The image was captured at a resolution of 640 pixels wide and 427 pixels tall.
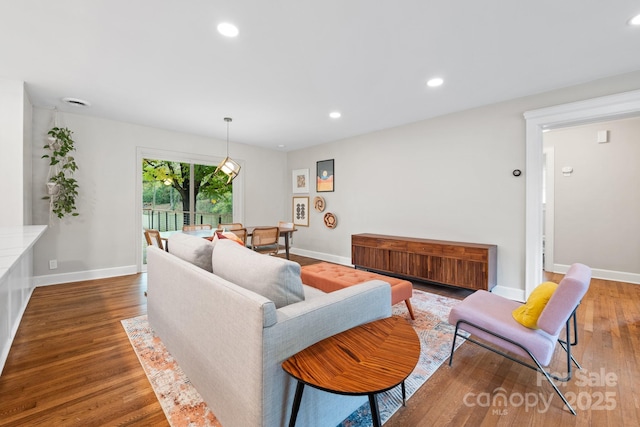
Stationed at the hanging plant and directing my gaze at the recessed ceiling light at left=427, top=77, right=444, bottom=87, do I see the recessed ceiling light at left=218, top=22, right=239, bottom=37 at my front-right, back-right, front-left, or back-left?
front-right

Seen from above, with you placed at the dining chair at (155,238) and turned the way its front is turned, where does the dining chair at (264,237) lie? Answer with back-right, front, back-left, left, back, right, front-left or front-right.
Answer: front-right

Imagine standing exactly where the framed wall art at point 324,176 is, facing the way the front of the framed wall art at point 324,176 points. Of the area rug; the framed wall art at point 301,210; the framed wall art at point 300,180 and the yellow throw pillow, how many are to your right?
2

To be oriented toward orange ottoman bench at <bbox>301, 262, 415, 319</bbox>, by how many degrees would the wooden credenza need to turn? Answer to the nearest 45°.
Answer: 0° — it already faces it

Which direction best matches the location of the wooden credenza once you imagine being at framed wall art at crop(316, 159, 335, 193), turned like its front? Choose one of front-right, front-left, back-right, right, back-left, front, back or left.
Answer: left

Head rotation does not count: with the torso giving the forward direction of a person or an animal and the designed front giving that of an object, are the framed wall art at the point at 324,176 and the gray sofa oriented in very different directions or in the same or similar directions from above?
very different directions

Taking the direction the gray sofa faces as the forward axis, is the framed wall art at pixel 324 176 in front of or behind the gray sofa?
in front

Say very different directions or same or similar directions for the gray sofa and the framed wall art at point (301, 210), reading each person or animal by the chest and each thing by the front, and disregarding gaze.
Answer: very different directions

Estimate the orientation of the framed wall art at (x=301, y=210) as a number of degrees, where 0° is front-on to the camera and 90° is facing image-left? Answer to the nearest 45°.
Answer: approximately 45°

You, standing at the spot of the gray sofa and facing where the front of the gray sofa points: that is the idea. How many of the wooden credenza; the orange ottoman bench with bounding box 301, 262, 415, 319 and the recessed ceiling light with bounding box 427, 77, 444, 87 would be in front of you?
3

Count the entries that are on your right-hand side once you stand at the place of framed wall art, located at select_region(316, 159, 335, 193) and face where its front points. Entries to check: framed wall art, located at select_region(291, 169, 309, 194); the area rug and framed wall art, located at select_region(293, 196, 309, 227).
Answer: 2

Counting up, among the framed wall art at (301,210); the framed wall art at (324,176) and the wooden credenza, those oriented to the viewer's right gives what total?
0

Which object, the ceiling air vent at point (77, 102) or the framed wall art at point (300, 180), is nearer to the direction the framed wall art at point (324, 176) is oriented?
the ceiling air vent

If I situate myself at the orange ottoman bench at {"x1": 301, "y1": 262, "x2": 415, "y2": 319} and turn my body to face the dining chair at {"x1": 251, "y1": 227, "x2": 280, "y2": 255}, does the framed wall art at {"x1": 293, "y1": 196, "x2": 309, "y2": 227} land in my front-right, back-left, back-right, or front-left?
front-right
